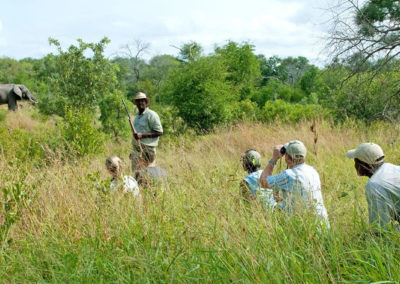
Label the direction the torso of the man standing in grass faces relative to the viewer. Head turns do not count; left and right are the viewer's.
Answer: facing the viewer and to the left of the viewer

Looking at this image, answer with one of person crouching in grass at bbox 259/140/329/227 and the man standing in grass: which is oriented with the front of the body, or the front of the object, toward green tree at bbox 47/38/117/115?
the person crouching in grass

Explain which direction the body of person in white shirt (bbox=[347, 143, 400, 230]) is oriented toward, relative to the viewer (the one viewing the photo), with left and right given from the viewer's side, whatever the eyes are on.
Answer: facing to the left of the viewer

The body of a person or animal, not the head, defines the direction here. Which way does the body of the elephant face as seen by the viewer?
to the viewer's right

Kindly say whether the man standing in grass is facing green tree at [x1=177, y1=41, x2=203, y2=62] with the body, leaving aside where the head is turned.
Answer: no

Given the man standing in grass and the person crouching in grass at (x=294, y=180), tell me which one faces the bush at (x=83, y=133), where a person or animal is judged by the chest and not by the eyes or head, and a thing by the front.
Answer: the person crouching in grass

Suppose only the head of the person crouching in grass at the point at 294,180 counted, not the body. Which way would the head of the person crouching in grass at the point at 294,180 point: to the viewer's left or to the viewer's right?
to the viewer's left

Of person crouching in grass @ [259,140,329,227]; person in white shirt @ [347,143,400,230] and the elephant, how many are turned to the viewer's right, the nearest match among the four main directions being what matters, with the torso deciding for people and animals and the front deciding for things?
1

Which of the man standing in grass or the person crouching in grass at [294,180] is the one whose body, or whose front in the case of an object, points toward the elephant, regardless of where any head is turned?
the person crouching in grass

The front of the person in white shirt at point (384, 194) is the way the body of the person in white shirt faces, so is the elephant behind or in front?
in front

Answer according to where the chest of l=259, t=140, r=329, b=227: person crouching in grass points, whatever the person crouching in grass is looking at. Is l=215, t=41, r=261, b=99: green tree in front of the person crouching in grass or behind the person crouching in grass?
in front

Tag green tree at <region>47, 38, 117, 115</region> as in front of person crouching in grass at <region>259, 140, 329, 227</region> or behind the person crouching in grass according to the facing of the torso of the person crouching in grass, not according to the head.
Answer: in front

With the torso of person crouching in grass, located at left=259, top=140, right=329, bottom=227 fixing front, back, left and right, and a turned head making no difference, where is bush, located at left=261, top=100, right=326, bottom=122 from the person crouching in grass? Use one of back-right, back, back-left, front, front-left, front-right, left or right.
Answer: front-right

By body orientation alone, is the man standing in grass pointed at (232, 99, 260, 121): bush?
no

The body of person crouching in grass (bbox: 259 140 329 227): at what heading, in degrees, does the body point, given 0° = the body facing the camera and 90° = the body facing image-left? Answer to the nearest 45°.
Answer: approximately 135°

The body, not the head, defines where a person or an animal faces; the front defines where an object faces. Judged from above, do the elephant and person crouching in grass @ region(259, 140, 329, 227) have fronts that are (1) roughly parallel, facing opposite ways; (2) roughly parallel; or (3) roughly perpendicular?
roughly perpendicular

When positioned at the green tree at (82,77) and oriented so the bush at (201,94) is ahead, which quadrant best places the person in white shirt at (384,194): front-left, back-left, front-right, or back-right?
front-right
